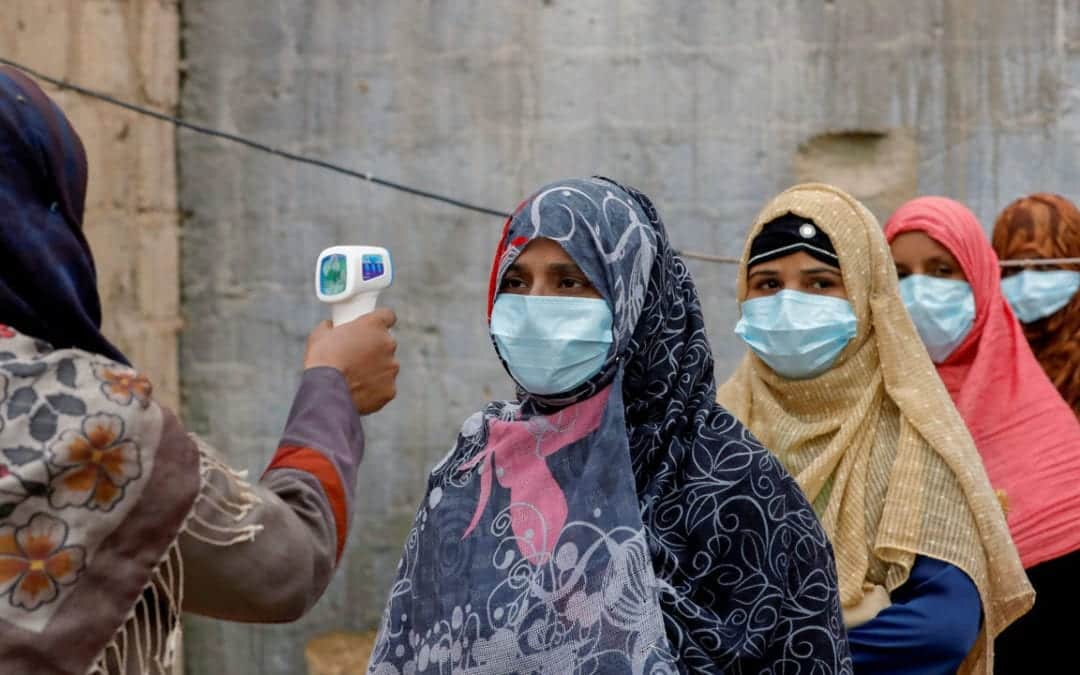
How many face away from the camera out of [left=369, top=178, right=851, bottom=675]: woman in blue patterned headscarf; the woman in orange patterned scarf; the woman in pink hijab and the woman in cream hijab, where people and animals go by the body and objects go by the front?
0

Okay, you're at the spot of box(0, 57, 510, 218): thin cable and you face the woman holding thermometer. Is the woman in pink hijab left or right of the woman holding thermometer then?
left

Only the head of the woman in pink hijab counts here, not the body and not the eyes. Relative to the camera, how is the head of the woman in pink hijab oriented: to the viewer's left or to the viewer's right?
to the viewer's left

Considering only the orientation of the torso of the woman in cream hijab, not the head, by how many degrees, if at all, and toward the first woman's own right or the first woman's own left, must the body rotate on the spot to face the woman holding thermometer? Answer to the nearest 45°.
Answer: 0° — they already face them

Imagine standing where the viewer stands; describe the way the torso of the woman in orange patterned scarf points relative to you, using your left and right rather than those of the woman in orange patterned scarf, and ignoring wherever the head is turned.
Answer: facing the viewer and to the left of the viewer

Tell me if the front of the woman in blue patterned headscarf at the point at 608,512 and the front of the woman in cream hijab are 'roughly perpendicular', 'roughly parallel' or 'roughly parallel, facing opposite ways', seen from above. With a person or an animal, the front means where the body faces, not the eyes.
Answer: roughly parallel

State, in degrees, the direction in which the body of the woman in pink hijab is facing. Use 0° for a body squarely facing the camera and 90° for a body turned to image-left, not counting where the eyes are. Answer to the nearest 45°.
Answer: approximately 45°

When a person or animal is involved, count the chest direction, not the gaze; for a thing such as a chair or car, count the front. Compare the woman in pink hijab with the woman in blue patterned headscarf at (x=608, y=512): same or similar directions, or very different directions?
same or similar directions

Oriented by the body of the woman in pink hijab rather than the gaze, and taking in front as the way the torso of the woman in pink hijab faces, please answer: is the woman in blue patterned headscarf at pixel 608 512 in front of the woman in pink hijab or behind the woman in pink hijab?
in front

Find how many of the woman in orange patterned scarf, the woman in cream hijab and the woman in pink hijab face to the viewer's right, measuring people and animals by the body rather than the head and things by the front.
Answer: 0

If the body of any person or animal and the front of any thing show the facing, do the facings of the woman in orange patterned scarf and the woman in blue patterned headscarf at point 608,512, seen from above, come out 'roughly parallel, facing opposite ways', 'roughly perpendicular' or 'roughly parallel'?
roughly parallel

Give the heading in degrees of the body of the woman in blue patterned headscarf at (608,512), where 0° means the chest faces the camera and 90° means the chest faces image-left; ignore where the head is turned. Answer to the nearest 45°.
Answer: approximately 45°
